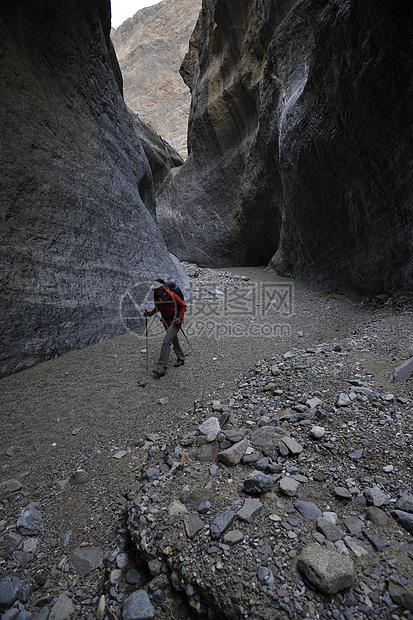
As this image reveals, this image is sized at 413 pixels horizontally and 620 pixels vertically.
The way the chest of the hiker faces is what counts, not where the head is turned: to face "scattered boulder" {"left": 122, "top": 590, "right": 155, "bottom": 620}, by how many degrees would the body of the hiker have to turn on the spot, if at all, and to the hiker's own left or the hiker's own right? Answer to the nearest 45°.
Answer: approximately 45° to the hiker's own left

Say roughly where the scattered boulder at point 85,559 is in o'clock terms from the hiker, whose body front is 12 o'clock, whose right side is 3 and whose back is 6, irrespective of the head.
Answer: The scattered boulder is roughly at 11 o'clock from the hiker.

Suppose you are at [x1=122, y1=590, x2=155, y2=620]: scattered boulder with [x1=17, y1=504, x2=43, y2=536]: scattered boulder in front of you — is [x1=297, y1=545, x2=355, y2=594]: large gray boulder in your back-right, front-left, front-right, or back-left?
back-right

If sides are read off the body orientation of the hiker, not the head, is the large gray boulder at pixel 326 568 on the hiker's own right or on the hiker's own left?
on the hiker's own left

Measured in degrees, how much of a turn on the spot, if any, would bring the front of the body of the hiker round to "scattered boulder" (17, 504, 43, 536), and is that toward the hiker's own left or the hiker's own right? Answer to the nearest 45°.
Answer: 0° — they already face it

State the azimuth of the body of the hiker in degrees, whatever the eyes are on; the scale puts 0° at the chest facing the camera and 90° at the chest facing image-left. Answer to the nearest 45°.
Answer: approximately 45°

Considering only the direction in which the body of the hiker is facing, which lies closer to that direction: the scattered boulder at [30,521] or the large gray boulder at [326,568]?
the scattered boulder
